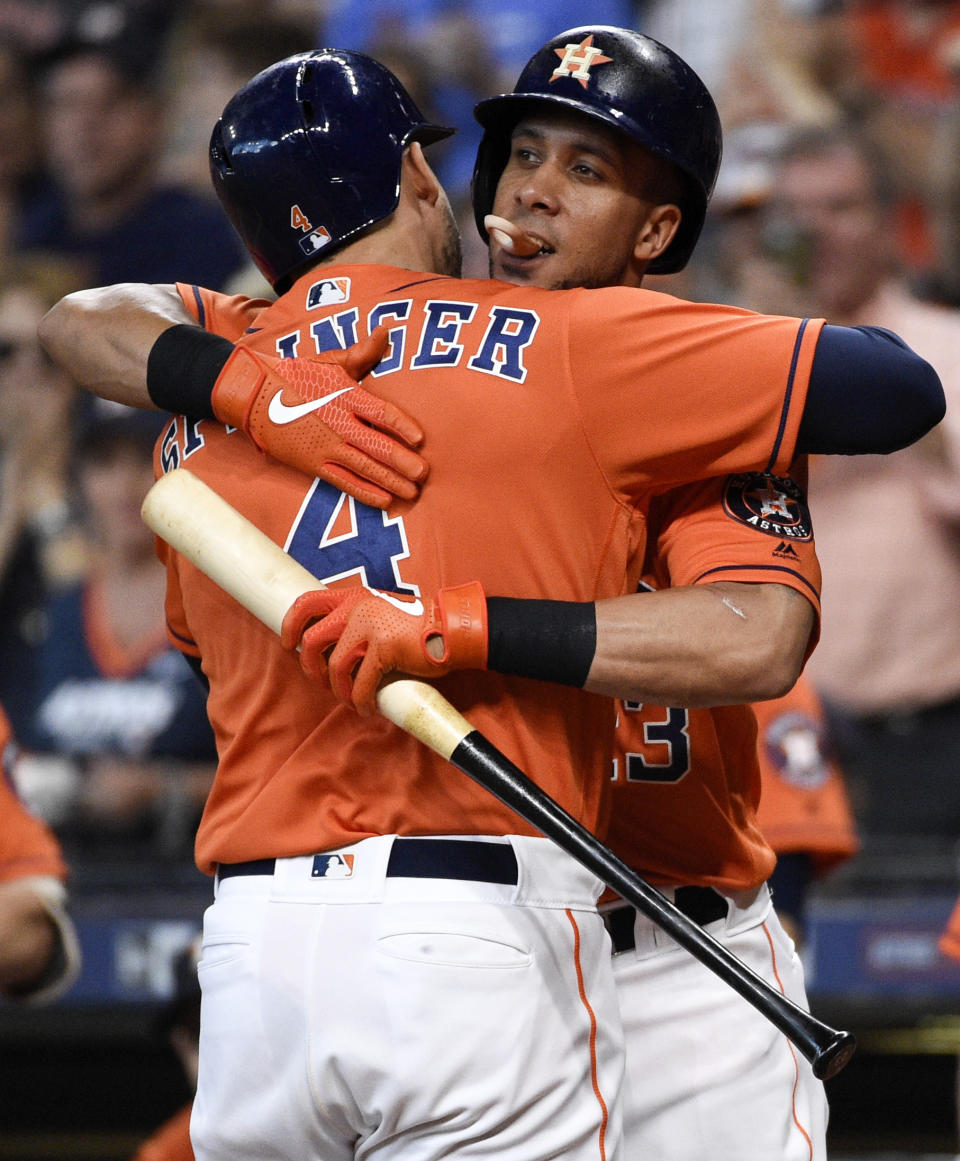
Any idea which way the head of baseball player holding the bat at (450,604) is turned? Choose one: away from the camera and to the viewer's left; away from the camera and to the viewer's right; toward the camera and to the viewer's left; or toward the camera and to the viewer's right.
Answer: toward the camera and to the viewer's left

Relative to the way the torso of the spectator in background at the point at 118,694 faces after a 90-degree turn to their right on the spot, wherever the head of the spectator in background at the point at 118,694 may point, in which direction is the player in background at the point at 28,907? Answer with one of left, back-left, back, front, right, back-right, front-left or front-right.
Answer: left

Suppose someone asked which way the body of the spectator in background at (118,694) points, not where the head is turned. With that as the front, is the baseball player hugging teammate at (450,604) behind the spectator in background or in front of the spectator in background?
in front

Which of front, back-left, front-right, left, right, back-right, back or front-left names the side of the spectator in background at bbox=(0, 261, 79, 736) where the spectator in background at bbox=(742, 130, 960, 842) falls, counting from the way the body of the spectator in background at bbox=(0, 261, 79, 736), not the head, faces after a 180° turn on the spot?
back-right

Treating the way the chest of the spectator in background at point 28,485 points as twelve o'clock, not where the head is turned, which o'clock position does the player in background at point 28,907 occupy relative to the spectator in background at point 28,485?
the player in background at point 28,907 is roughly at 12 o'clock from the spectator in background at point 28,485.

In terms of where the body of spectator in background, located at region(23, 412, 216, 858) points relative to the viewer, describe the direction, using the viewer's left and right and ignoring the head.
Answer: facing the viewer

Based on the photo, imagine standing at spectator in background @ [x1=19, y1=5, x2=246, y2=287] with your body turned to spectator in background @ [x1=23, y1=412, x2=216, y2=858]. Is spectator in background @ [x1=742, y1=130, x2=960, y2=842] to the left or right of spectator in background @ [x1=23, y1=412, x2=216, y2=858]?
left

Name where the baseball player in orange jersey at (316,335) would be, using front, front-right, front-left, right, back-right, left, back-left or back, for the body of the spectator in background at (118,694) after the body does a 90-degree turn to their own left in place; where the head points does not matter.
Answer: right

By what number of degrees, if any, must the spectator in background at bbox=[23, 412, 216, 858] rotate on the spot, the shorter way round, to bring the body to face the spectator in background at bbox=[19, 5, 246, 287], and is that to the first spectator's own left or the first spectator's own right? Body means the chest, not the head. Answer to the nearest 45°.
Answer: approximately 180°

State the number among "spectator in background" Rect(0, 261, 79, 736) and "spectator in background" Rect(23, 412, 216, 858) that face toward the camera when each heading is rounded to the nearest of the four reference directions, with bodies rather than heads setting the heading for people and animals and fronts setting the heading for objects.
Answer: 2

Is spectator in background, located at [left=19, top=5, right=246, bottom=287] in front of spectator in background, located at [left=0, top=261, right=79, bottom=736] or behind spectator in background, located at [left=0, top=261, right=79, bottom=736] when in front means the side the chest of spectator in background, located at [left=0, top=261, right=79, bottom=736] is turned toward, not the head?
behind

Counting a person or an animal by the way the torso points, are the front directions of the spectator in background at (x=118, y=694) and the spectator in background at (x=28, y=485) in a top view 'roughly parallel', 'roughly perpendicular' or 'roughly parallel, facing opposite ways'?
roughly parallel
